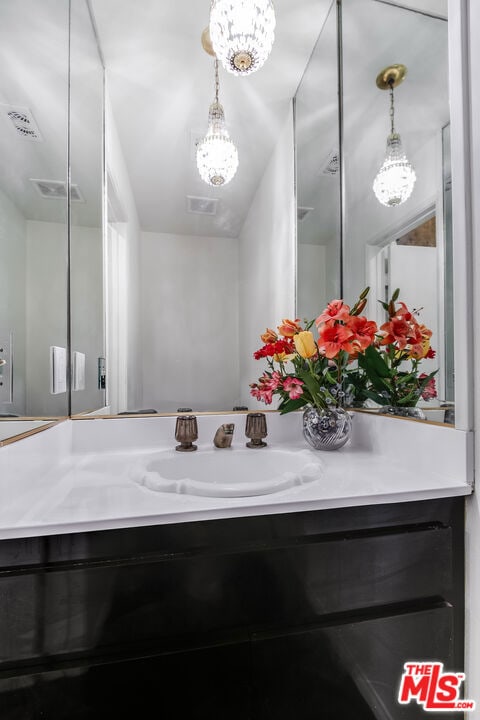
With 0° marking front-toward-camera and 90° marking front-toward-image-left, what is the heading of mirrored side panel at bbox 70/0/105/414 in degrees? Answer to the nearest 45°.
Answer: approximately 0°

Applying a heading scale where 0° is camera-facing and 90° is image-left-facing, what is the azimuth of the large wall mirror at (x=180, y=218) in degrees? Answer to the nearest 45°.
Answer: approximately 0°

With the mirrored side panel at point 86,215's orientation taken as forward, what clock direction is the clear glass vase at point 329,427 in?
The clear glass vase is roughly at 12 o'clock from the mirrored side panel.
